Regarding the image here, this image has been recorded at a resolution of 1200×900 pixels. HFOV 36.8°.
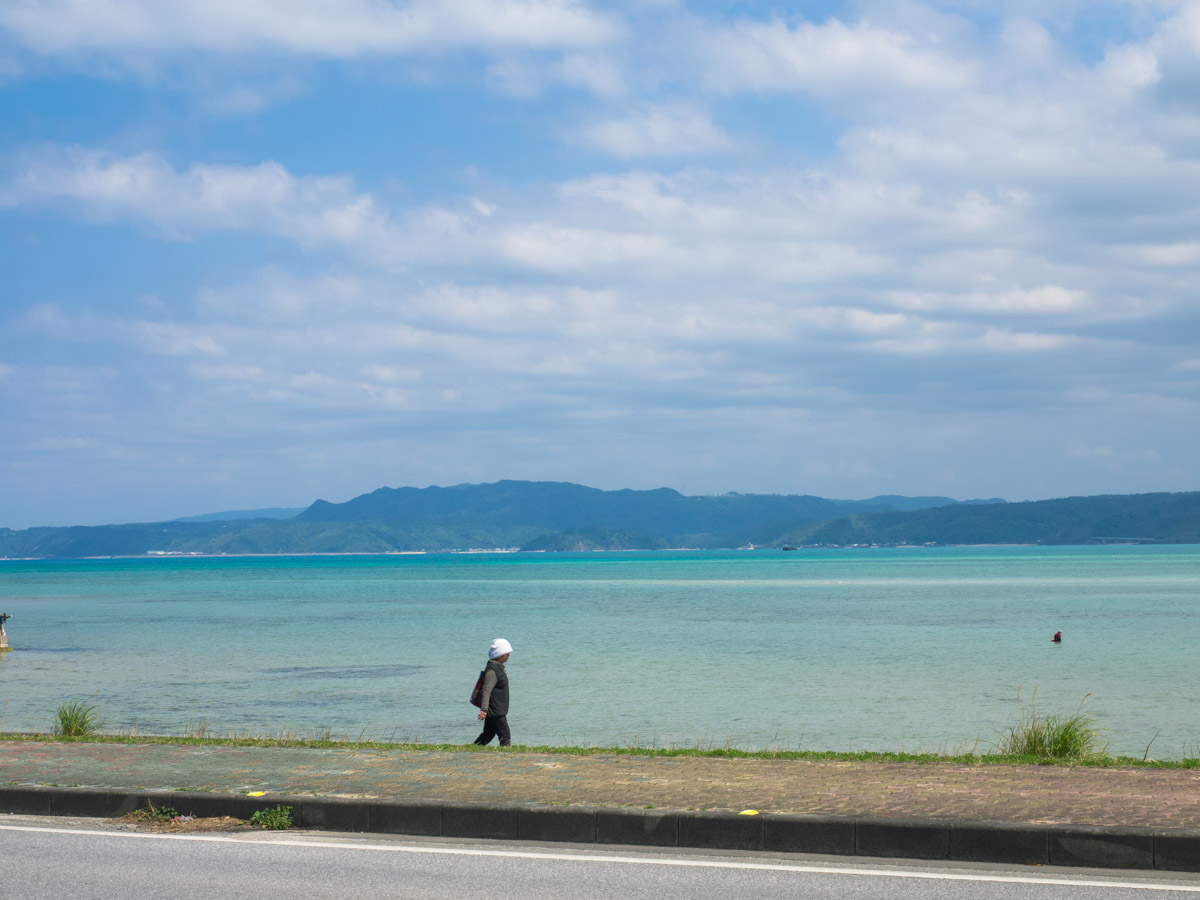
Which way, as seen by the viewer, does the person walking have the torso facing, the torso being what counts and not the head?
to the viewer's right

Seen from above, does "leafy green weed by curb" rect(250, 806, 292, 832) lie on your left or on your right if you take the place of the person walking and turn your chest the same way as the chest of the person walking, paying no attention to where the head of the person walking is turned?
on your right

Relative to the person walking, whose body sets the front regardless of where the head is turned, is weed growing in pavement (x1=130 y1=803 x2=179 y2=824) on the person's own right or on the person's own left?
on the person's own right

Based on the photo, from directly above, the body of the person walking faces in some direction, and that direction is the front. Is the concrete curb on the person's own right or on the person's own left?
on the person's own right

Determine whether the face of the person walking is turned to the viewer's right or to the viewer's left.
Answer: to the viewer's right
